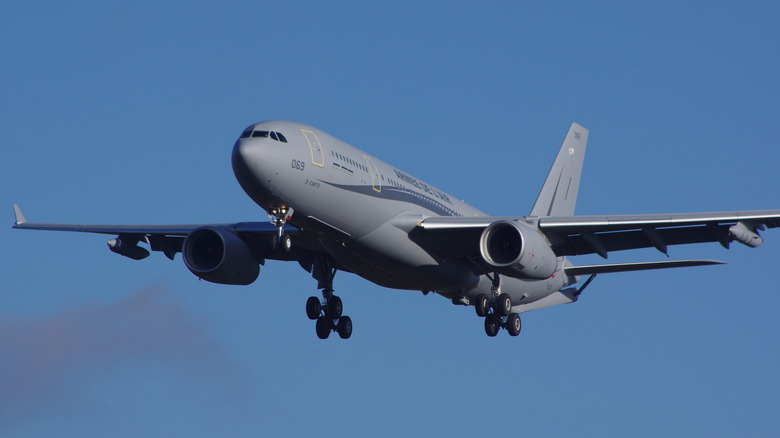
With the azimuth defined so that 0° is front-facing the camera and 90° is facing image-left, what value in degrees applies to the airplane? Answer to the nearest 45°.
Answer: approximately 45°
